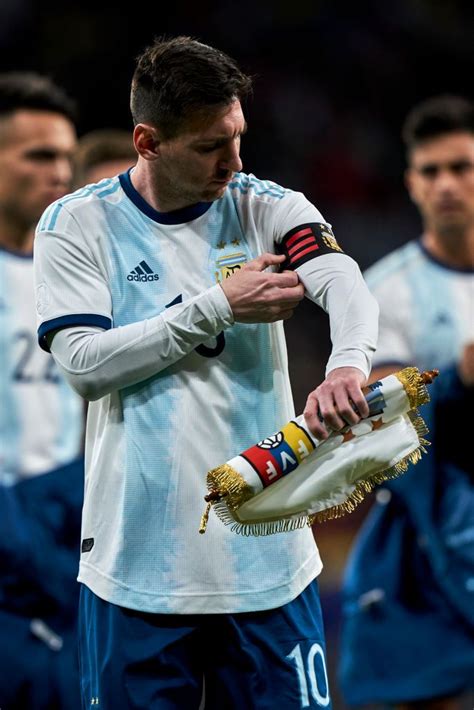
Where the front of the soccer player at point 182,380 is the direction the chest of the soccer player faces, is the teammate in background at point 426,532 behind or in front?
behind

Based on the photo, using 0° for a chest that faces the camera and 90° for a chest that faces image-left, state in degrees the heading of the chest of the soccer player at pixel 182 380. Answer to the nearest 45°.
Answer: approximately 0°

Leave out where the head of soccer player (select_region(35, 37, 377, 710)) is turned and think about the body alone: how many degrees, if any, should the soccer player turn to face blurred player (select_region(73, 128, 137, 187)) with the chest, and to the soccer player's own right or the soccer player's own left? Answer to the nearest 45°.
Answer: approximately 180°

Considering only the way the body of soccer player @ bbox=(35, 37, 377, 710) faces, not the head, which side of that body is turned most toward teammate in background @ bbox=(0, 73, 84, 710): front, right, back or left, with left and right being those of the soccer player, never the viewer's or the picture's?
back

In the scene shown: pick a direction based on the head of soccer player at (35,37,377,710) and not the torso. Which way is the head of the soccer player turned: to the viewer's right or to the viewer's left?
to the viewer's right
